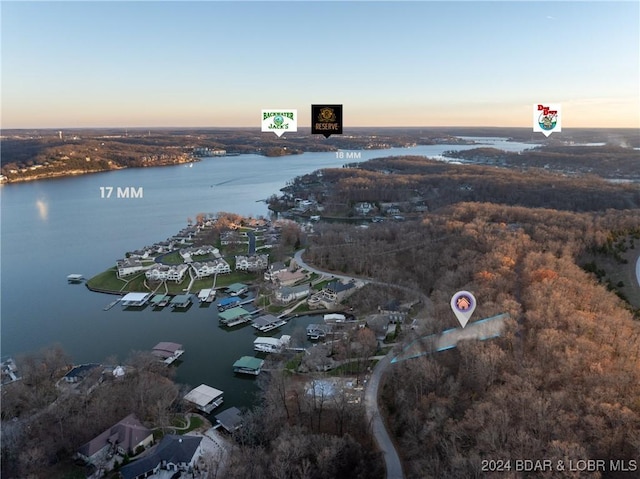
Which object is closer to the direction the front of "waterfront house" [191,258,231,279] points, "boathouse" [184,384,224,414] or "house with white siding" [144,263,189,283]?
the boathouse

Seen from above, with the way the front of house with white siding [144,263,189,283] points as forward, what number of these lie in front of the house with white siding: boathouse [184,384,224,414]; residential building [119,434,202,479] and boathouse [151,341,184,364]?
3

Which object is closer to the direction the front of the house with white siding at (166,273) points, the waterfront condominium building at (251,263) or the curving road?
the curving road

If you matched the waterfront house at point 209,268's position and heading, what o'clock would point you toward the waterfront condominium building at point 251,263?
the waterfront condominium building at point 251,263 is roughly at 9 o'clock from the waterfront house at point 209,268.

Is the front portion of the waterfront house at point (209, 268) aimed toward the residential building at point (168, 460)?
yes

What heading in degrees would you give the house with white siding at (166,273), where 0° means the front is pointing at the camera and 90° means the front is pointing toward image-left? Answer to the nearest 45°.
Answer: approximately 0°

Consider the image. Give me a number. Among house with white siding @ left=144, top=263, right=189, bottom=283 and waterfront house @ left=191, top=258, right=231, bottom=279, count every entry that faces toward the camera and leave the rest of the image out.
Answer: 2

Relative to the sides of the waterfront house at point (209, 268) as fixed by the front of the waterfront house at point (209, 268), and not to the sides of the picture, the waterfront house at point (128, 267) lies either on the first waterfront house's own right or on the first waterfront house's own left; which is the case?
on the first waterfront house's own right

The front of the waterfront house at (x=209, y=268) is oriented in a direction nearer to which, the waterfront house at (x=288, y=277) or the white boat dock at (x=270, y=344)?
the white boat dock
